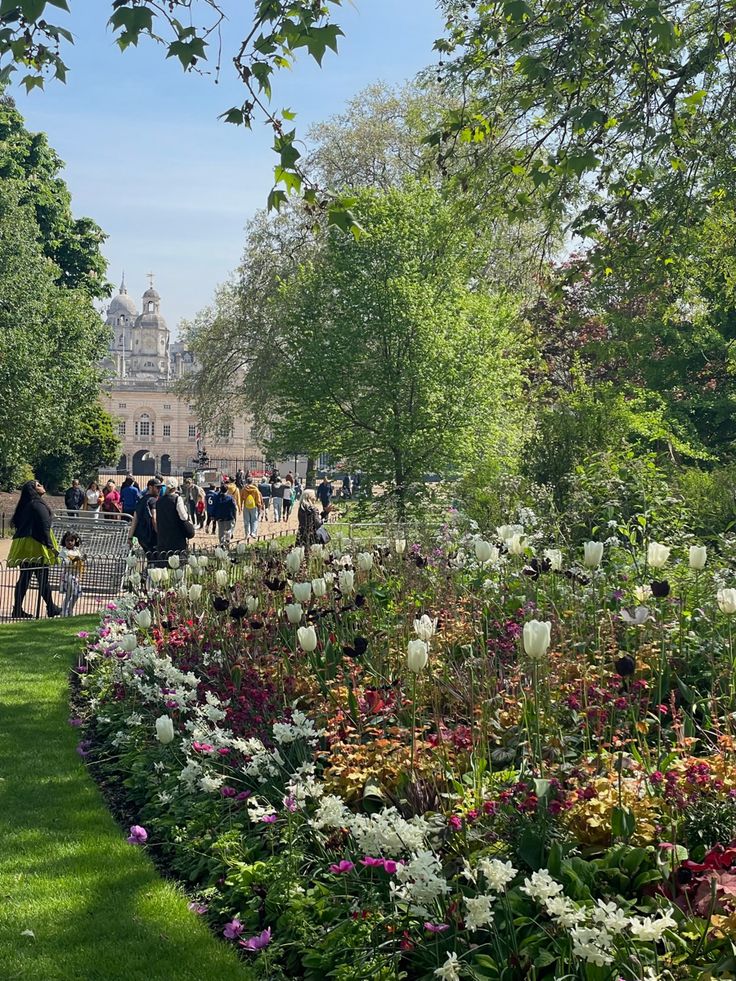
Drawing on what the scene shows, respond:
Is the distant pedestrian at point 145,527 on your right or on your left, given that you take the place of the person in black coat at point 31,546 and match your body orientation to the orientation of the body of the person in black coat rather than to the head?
on your left

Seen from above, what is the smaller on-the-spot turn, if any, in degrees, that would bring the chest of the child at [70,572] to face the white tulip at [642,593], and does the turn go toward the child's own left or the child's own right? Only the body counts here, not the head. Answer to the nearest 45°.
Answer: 0° — they already face it

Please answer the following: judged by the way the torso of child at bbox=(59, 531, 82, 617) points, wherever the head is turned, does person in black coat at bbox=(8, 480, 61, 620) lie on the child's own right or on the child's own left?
on the child's own right

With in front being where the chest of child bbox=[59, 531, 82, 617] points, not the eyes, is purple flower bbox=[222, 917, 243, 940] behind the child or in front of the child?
in front

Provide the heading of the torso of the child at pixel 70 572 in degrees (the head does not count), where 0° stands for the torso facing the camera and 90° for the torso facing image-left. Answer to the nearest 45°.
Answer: approximately 0°

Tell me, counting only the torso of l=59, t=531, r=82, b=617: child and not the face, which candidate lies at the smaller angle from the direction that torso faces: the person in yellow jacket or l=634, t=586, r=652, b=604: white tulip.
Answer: the white tulip

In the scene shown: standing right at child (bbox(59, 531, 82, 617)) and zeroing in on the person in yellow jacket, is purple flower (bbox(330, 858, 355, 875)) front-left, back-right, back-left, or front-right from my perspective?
back-right

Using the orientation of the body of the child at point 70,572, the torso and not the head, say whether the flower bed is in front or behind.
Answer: in front
